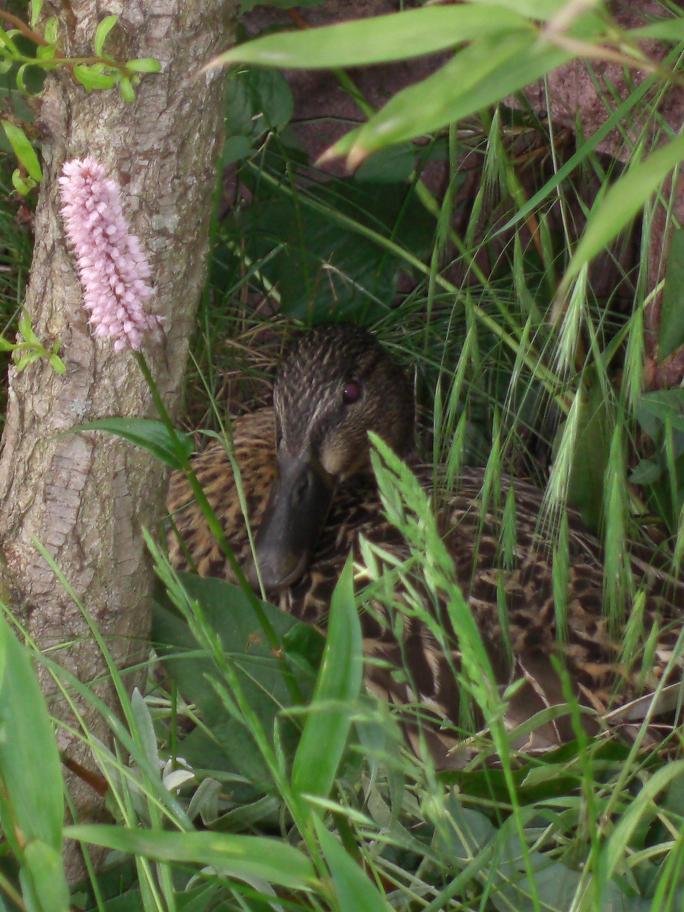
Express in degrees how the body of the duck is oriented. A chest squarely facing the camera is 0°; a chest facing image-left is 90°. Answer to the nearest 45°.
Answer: approximately 45°

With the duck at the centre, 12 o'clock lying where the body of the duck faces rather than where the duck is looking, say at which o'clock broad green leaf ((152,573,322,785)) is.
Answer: The broad green leaf is roughly at 11 o'clock from the duck.

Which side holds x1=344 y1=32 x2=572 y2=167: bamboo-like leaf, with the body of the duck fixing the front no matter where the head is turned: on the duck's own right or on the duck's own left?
on the duck's own left
